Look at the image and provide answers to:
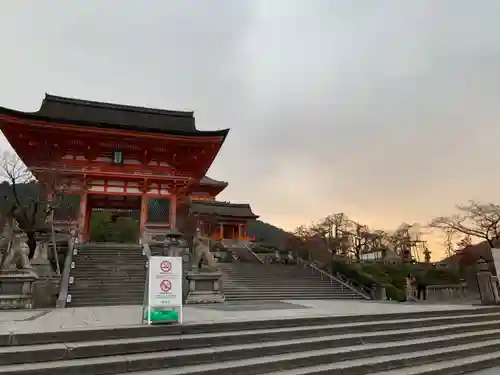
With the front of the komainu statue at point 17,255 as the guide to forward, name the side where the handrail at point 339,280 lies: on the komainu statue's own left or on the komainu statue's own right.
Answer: on the komainu statue's own left

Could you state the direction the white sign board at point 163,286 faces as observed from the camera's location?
facing the viewer

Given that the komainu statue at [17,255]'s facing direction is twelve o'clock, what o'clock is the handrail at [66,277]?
The handrail is roughly at 9 o'clock from the komainu statue.

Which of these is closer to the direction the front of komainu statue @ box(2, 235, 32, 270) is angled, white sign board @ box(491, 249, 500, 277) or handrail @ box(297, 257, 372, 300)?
the white sign board

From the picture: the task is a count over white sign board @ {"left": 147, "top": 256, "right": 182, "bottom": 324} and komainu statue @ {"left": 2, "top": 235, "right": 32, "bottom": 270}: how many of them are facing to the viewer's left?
0

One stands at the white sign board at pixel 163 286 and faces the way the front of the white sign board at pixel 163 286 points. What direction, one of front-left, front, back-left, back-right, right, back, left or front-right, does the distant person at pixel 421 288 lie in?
back-left

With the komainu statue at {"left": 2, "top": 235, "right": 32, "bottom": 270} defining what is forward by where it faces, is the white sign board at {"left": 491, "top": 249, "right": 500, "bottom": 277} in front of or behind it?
in front

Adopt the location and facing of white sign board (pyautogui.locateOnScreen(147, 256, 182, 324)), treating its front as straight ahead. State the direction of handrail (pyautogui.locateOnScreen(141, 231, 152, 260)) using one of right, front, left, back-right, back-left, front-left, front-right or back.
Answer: back

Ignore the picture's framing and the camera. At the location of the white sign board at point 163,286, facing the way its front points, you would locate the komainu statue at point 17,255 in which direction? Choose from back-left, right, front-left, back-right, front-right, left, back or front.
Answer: back-right

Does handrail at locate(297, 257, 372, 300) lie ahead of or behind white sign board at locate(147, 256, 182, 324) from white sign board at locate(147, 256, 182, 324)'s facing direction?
behind

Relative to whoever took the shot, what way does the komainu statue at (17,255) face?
facing the viewer and to the right of the viewer
